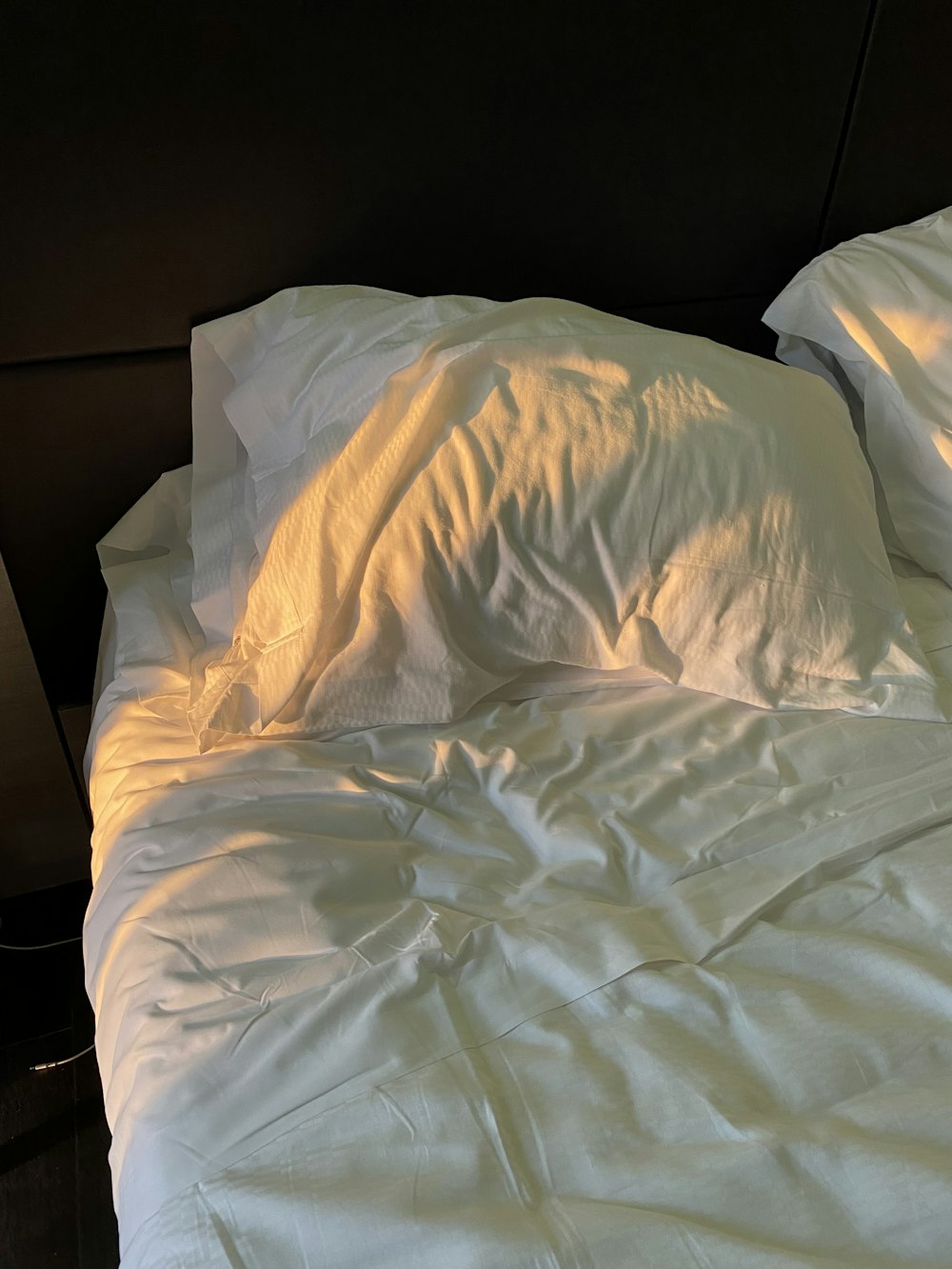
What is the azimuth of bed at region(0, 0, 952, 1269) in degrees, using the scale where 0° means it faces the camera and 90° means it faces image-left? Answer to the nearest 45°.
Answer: approximately 0°
